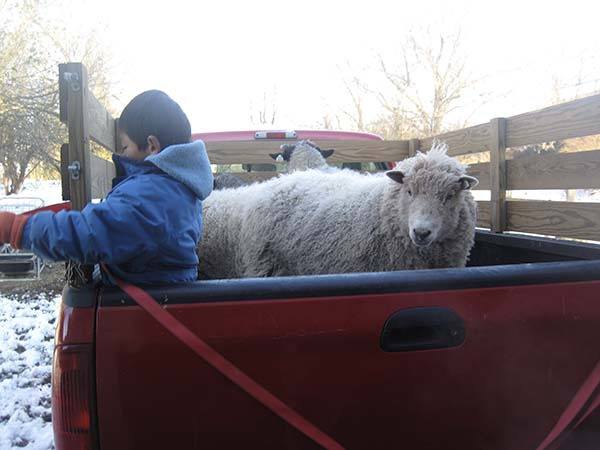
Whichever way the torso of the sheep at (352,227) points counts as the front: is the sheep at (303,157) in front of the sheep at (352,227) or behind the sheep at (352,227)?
behind

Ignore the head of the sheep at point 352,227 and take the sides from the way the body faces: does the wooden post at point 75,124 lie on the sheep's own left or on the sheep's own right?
on the sheep's own right

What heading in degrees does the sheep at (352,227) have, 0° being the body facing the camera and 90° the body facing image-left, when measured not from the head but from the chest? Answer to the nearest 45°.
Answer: approximately 315°

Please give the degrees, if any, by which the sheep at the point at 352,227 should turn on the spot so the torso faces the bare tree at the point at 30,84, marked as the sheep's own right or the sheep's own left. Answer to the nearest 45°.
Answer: approximately 180°

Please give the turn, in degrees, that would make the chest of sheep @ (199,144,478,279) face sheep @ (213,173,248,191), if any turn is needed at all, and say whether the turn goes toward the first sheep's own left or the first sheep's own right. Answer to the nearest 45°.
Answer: approximately 180°
